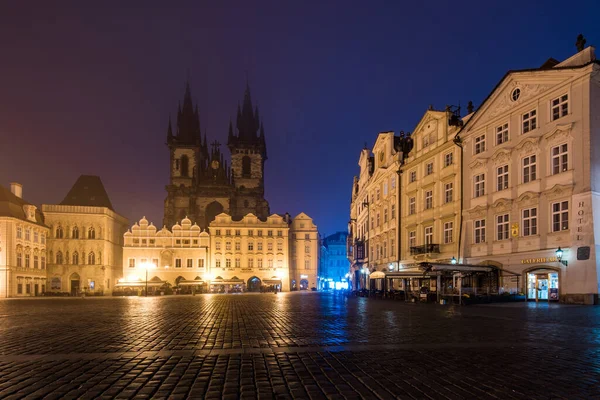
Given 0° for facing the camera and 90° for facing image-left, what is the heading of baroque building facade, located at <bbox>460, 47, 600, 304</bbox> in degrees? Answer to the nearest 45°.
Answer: approximately 45°
